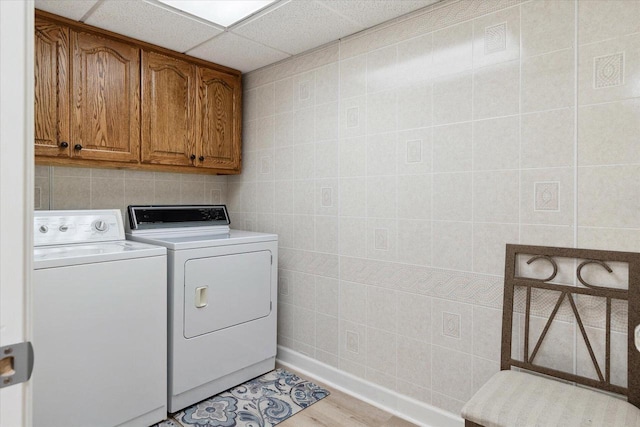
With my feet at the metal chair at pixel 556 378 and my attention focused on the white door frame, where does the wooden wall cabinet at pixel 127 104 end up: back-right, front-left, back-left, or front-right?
front-right

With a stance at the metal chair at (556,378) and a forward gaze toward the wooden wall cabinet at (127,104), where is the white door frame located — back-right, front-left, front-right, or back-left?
front-left

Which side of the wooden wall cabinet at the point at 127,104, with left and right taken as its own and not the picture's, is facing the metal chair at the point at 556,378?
front

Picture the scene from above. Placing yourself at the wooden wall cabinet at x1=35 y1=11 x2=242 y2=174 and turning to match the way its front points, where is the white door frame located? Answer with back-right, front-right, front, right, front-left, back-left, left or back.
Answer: front-right

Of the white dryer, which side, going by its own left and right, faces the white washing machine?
right

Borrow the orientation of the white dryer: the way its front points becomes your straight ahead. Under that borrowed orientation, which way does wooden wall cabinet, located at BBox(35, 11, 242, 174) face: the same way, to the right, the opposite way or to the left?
the same way

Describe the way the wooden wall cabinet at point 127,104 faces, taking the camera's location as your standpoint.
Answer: facing the viewer and to the right of the viewer

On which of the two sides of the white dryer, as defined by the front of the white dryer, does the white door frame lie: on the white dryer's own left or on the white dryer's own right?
on the white dryer's own right

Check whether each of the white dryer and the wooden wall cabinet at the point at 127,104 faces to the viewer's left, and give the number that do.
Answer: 0

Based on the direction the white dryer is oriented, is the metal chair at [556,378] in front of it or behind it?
in front

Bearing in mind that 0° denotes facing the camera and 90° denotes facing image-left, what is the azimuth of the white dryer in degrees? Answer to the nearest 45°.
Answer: approximately 315°
